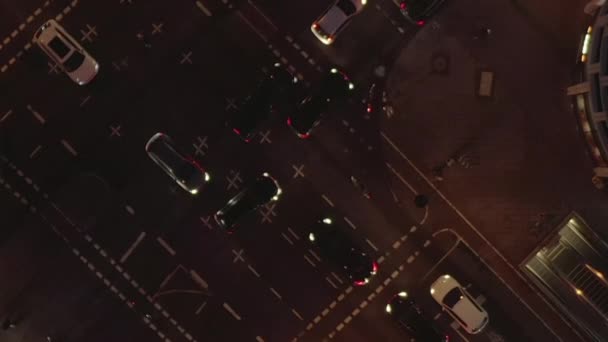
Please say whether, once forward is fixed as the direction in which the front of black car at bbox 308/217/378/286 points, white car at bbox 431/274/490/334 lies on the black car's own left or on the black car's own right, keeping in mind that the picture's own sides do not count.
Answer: on the black car's own right

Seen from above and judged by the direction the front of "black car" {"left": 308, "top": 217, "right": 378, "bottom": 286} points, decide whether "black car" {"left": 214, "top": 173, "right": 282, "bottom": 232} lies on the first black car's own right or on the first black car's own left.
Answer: on the first black car's own left

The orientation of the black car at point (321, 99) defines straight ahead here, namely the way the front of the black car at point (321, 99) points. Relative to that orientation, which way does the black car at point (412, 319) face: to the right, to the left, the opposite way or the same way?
to the left

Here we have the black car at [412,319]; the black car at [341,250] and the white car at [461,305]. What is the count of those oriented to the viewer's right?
0

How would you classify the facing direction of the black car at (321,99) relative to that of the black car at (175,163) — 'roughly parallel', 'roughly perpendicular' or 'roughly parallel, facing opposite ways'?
roughly perpendicular
